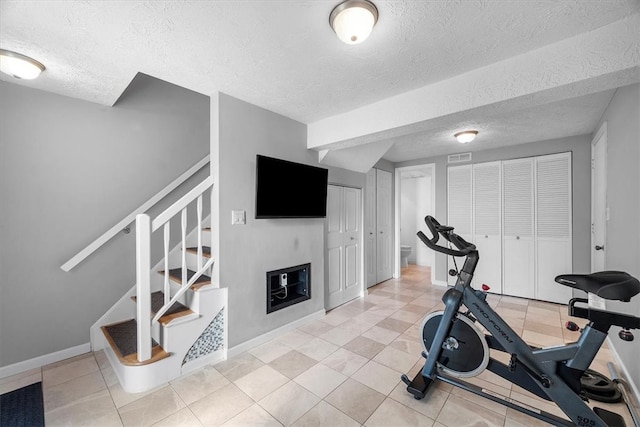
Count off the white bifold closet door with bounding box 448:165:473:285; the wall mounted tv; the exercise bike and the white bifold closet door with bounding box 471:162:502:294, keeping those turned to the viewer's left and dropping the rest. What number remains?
1

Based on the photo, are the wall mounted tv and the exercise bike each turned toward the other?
yes

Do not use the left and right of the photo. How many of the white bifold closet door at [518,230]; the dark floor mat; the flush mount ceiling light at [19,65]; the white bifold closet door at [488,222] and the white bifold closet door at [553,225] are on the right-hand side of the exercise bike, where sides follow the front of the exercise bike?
3

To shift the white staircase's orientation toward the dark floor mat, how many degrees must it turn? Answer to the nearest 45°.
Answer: approximately 45° to its right

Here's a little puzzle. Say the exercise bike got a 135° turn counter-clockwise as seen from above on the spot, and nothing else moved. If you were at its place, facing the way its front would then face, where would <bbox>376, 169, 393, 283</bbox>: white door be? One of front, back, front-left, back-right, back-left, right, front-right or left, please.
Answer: back

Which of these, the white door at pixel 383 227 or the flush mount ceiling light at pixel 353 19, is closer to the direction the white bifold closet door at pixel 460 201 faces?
the flush mount ceiling light

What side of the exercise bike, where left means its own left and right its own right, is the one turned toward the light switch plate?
front

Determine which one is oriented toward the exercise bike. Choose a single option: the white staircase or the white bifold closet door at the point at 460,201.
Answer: the white bifold closet door

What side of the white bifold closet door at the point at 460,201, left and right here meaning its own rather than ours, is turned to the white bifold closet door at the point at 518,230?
left

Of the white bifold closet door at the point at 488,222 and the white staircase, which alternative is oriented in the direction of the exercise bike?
the white bifold closet door

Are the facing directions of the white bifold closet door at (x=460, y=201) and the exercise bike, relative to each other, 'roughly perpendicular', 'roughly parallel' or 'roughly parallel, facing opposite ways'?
roughly perpendicular

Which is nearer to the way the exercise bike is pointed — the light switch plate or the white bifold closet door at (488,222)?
the light switch plate

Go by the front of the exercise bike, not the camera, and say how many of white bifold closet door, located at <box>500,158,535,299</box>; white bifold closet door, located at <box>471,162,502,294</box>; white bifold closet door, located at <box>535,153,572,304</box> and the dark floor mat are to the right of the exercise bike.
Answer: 3

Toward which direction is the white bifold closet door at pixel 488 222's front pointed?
toward the camera

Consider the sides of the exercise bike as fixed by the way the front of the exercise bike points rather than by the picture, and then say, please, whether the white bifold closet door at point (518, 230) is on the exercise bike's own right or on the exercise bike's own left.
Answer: on the exercise bike's own right

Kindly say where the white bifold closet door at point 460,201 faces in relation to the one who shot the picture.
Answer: facing the viewer

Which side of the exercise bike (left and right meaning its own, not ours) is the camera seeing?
left

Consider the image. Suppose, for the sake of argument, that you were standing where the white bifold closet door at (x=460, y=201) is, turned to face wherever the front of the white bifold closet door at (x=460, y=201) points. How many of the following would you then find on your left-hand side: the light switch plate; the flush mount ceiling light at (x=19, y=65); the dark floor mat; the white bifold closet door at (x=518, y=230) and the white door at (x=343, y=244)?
1

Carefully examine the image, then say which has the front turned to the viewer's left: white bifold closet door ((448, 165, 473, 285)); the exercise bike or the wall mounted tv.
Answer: the exercise bike

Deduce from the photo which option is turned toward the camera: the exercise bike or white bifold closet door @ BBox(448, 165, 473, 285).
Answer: the white bifold closet door

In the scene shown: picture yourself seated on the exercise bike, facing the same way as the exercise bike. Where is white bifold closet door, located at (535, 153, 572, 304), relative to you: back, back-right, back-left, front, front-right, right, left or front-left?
right

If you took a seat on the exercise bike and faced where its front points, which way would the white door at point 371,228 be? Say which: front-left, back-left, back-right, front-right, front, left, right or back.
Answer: front-right
